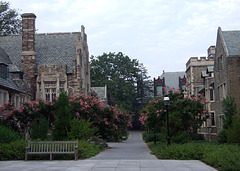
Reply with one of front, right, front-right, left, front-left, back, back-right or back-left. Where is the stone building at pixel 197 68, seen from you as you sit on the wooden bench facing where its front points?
back-left

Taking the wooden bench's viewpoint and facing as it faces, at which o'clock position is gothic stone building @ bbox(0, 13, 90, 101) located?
The gothic stone building is roughly at 6 o'clock from the wooden bench.

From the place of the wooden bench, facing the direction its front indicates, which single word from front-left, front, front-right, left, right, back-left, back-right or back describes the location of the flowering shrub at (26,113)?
back

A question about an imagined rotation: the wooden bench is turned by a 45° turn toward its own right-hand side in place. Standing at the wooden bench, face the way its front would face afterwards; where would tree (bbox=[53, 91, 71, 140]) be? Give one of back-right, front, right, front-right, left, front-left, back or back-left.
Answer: back-right

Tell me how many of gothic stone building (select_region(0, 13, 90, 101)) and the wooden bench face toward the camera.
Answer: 2

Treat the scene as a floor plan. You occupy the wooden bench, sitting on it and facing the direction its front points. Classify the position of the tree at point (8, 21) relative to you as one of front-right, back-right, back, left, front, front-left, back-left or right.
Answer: back

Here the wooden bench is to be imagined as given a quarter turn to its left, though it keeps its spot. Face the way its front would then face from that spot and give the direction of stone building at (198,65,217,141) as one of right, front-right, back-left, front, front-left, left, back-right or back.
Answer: front-left

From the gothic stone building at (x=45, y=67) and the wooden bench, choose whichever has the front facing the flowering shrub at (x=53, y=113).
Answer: the gothic stone building

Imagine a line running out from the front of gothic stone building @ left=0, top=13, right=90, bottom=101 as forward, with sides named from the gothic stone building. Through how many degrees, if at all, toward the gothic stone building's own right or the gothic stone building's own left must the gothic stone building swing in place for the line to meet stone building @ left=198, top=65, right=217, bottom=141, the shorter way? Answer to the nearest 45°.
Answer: approximately 90° to the gothic stone building's own left

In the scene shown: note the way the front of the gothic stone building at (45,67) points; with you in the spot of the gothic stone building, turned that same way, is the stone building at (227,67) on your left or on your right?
on your left

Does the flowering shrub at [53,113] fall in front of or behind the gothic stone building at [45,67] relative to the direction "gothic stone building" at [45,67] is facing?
in front

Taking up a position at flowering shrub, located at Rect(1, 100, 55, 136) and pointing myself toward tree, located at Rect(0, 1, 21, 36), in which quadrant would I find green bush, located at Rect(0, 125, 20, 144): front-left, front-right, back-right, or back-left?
back-left
